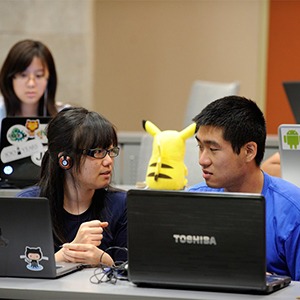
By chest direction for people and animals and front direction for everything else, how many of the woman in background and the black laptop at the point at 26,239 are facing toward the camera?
1

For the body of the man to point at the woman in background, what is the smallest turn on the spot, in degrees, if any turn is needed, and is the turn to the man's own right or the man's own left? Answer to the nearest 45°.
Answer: approximately 90° to the man's own right

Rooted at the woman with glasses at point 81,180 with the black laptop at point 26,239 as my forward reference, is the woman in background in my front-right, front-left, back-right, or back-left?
back-right

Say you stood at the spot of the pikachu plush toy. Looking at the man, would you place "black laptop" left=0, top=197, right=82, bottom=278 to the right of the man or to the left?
right

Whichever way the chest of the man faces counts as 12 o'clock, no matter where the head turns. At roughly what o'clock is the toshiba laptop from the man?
The toshiba laptop is roughly at 11 o'clock from the man.

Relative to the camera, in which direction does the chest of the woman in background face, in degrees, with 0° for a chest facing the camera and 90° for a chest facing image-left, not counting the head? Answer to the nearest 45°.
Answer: approximately 0°

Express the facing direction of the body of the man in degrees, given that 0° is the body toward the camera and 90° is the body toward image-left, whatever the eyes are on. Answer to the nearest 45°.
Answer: approximately 45°

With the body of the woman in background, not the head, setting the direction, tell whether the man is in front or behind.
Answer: in front

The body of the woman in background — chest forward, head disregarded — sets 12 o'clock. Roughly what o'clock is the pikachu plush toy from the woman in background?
The pikachu plush toy is roughly at 11 o'clock from the woman in background.
